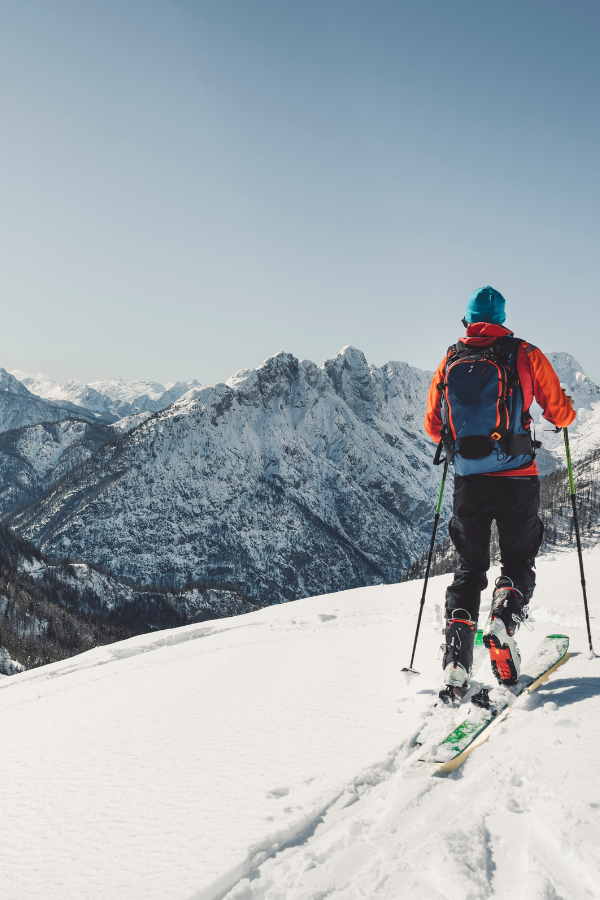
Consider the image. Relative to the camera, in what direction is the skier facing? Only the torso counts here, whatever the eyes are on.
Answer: away from the camera

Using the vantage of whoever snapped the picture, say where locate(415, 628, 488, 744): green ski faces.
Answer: facing away from the viewer and to the right of the viewer
